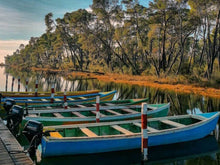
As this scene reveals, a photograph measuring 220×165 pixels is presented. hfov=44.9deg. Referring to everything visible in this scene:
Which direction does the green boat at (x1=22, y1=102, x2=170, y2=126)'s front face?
to the viewer's right

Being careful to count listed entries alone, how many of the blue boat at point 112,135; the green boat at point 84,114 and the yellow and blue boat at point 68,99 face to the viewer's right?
3

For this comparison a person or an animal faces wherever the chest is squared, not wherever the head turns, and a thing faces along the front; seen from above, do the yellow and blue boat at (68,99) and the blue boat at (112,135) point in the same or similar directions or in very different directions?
same or similar directions

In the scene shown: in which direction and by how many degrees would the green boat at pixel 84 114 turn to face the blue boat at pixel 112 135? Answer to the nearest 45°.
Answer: approximately 90° to its right

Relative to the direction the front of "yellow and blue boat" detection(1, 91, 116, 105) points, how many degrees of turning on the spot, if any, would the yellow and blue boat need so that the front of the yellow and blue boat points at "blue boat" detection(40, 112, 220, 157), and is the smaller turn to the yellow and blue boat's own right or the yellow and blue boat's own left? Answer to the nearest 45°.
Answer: approximately 90° to the yellow and blue boat's own right

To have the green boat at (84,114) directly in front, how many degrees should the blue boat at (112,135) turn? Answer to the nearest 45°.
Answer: approximately 135° to its left

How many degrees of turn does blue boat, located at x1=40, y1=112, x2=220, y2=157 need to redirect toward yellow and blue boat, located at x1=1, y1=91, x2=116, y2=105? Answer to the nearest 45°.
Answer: approximately 135° to its left

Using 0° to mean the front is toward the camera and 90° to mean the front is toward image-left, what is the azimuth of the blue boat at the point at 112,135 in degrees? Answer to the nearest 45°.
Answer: approximately 270°

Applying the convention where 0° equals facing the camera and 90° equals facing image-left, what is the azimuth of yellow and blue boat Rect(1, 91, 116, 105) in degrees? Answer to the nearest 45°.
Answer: approximately 270°
